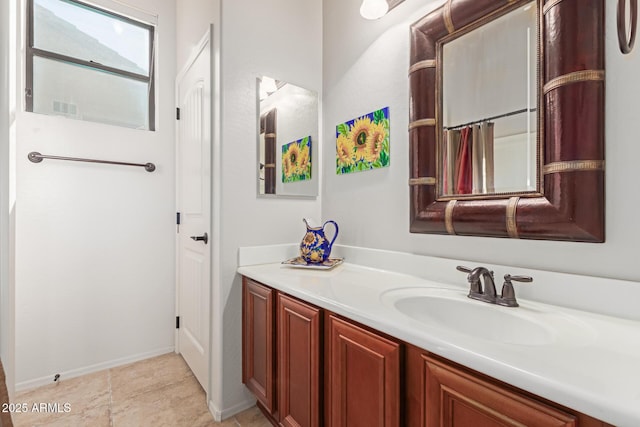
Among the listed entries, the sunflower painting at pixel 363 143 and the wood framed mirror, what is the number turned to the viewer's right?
0

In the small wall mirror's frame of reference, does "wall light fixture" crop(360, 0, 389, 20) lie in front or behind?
in front

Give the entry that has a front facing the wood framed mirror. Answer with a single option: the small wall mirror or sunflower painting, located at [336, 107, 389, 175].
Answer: the small wall mirror

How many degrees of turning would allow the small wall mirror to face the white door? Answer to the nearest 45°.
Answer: approximately 135° to its right

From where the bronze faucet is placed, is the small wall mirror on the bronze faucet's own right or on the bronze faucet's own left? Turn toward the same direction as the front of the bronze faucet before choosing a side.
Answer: on the bronze faucet's own right

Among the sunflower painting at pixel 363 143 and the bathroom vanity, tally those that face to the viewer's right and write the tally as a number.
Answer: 0

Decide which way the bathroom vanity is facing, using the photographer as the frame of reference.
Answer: facing the viewer and to the left of the viewer

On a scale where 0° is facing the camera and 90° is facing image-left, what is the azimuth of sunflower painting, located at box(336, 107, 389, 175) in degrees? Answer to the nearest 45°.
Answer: approximately 45°

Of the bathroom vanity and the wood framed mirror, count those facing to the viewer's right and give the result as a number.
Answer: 0

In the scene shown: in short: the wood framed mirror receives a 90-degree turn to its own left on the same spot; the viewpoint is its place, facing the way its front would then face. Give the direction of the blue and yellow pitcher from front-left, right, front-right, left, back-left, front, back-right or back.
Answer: back-right

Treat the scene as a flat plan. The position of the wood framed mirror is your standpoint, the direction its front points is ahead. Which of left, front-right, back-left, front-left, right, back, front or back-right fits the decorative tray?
front-right

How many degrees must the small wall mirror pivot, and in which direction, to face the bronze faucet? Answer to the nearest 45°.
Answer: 0° — it already faces it
